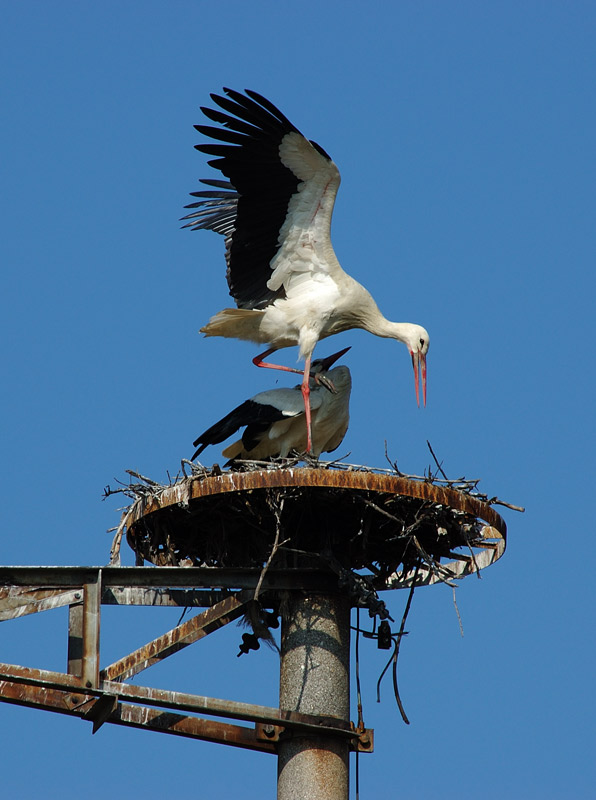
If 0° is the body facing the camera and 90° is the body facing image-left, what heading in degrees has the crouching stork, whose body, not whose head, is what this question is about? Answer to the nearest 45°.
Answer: approximately 270°

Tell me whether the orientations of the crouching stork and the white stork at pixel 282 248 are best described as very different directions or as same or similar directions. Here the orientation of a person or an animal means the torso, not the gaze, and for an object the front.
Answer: same or similar directions

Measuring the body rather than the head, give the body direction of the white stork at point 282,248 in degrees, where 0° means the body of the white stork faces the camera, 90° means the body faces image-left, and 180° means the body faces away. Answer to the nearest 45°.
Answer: approximately 270°

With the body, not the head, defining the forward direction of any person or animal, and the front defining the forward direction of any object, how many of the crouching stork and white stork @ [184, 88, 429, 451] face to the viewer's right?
2
